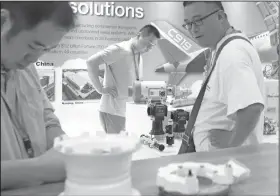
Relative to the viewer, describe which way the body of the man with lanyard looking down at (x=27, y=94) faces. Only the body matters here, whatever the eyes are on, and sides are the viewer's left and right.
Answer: facing the viewer and to the right of the viewer

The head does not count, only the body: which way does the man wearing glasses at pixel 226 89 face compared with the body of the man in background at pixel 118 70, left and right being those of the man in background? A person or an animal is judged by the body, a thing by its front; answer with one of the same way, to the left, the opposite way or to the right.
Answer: the opposite way

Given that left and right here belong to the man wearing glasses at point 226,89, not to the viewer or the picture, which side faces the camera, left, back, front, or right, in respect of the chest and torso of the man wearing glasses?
left

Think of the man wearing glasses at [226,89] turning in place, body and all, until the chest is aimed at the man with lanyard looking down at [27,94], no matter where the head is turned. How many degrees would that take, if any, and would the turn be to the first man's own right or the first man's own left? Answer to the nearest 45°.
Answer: approximately 45° to the first man's own left

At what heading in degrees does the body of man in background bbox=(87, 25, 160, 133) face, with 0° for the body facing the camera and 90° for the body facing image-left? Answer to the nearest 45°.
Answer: approximately 270°

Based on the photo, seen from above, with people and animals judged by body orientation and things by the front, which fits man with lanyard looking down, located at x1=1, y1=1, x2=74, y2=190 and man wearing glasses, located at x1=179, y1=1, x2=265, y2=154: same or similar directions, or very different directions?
very different directions

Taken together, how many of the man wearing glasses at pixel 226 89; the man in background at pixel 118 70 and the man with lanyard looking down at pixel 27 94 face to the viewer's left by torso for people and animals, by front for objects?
1

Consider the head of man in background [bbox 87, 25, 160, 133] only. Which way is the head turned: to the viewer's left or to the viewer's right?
to the viewer's right

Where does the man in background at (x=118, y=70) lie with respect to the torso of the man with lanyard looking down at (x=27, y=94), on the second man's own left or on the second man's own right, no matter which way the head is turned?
on the second man's own left

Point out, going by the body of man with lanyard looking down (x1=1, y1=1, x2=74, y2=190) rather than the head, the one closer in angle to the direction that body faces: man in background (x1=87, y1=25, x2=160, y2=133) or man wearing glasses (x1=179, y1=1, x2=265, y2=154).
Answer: the man wearing glasses

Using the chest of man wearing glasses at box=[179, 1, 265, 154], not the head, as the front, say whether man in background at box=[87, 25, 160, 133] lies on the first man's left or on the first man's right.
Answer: on the first man's right
